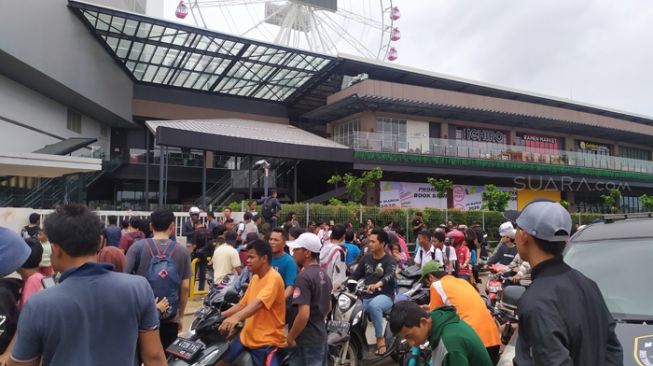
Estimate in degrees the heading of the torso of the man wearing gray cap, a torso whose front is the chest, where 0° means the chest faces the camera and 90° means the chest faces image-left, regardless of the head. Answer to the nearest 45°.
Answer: approximately 135°

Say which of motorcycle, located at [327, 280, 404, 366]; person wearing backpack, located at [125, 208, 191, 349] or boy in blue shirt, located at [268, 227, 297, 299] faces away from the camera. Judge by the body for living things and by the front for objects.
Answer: the person wearing backpack

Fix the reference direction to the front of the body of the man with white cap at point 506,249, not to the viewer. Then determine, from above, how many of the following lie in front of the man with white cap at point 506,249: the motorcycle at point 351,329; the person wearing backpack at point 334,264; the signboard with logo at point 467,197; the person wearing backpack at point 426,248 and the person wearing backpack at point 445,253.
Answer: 4

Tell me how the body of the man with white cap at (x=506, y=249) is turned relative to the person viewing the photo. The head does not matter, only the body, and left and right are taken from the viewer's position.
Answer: facing the viewer and to the left of the viewer

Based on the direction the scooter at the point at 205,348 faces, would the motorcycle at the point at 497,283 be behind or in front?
behind

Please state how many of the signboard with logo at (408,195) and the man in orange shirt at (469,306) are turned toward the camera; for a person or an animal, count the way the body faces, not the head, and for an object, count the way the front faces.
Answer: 1

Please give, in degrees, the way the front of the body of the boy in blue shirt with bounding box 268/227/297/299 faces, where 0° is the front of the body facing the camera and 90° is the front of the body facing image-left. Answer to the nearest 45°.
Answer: approximately 45°

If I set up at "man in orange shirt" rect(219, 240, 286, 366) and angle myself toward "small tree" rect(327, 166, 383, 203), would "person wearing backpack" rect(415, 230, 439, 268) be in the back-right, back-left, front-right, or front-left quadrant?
front-right

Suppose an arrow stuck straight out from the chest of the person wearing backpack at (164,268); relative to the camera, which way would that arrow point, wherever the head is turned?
away from the camera

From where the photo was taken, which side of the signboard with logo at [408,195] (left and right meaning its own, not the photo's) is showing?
front
